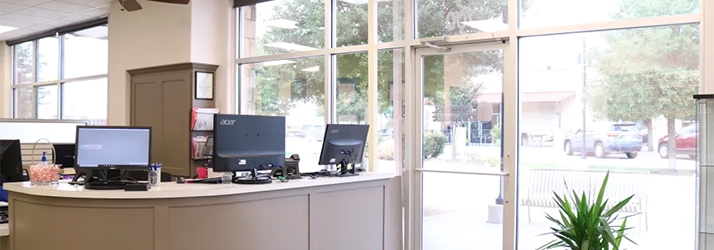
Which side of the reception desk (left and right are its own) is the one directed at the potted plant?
left

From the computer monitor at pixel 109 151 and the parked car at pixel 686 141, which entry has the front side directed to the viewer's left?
the parked car

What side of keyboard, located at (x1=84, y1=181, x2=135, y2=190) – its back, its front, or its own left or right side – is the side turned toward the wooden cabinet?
back

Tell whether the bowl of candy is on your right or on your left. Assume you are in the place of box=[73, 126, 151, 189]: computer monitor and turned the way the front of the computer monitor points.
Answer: on your right

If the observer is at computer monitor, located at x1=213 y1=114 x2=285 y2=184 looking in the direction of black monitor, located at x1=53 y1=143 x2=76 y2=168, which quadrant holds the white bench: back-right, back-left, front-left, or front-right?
back-right

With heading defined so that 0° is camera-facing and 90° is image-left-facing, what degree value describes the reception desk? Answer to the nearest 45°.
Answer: approximately 0°

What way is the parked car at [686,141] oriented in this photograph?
to the viewer's left

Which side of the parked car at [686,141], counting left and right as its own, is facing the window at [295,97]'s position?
front
